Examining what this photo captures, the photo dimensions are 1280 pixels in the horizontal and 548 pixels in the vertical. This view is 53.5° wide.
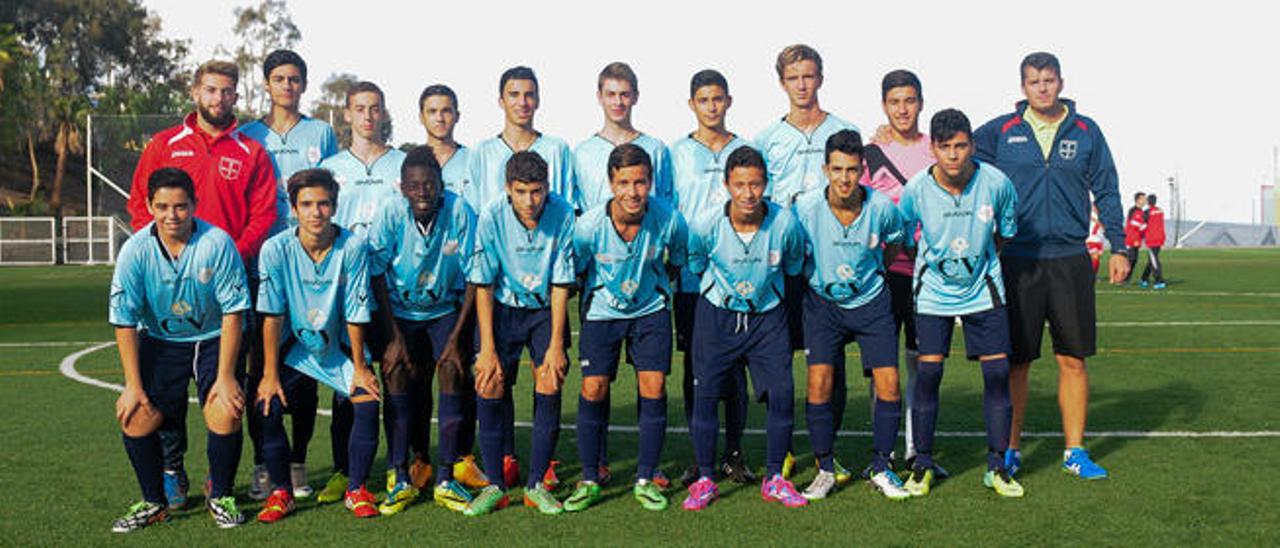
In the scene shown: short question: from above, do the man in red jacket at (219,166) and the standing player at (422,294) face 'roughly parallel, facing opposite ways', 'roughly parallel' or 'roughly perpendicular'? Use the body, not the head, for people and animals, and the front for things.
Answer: roughly parallel

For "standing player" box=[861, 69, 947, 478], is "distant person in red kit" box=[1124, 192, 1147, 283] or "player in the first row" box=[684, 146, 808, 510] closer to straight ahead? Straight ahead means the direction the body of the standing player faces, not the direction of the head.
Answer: the player in the first row

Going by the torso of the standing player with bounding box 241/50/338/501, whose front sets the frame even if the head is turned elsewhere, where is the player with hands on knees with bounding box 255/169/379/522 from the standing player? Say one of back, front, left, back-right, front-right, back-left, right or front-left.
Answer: front

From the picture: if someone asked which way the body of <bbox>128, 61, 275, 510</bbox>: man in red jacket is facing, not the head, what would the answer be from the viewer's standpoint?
toward the camera

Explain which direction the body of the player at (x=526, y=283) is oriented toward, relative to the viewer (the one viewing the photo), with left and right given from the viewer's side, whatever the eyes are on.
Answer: facing the viewer

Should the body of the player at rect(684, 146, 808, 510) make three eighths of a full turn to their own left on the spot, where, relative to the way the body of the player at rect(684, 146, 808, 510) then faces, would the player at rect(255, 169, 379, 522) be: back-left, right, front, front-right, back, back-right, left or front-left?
back-left

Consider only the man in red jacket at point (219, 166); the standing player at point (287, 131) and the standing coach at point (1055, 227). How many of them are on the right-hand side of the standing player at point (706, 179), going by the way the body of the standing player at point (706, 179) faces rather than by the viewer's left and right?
2

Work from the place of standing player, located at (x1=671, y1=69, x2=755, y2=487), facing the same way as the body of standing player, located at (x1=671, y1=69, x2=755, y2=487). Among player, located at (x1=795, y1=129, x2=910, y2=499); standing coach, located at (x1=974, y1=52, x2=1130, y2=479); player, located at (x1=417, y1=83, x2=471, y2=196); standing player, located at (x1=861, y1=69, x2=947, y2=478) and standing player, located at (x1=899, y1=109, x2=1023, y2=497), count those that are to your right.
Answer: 1

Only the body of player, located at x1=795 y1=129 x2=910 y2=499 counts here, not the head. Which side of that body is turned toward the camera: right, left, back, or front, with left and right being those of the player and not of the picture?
front

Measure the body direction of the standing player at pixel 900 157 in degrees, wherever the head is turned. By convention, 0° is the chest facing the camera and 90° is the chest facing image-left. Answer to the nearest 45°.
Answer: approximately 0°

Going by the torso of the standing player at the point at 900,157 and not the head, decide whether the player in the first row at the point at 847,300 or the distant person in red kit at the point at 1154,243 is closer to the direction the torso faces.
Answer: the player in the first row
